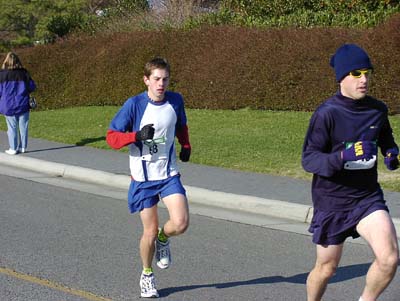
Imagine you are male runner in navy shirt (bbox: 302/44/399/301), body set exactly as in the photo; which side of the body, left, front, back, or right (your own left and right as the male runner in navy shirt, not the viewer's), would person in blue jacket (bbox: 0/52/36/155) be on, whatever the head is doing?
back

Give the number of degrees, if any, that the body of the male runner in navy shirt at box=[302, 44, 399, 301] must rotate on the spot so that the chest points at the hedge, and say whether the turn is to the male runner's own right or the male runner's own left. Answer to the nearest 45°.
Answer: approximately 135° to the male runner's own left

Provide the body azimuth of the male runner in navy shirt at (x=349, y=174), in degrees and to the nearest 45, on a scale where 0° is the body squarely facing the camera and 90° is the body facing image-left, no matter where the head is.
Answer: approximately 315°

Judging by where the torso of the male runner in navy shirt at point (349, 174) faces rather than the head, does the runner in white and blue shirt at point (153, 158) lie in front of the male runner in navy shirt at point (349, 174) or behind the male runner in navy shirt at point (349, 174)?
behind
